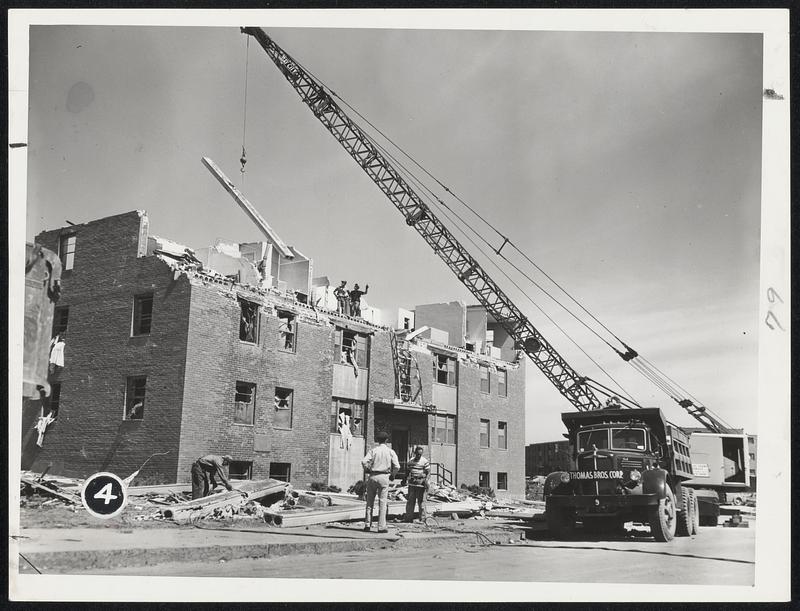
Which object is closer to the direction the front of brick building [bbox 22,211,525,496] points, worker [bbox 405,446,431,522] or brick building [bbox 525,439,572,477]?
the worker

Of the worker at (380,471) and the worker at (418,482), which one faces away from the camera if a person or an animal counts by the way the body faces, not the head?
the worker at (380,471)

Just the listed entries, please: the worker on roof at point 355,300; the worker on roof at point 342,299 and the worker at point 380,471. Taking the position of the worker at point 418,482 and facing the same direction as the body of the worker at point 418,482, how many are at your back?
2

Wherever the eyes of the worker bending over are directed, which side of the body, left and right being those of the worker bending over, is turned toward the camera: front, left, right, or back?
right

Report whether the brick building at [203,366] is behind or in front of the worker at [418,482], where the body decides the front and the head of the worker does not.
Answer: behind

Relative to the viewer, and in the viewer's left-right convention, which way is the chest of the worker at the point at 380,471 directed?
facing away from the viewer

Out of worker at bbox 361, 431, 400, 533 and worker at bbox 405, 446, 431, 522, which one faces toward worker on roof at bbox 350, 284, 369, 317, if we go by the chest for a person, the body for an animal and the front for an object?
worker at bbox 361, 431, 400, 533

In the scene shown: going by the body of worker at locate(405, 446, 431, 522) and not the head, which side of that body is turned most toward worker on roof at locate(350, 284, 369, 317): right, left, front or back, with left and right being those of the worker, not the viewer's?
back
